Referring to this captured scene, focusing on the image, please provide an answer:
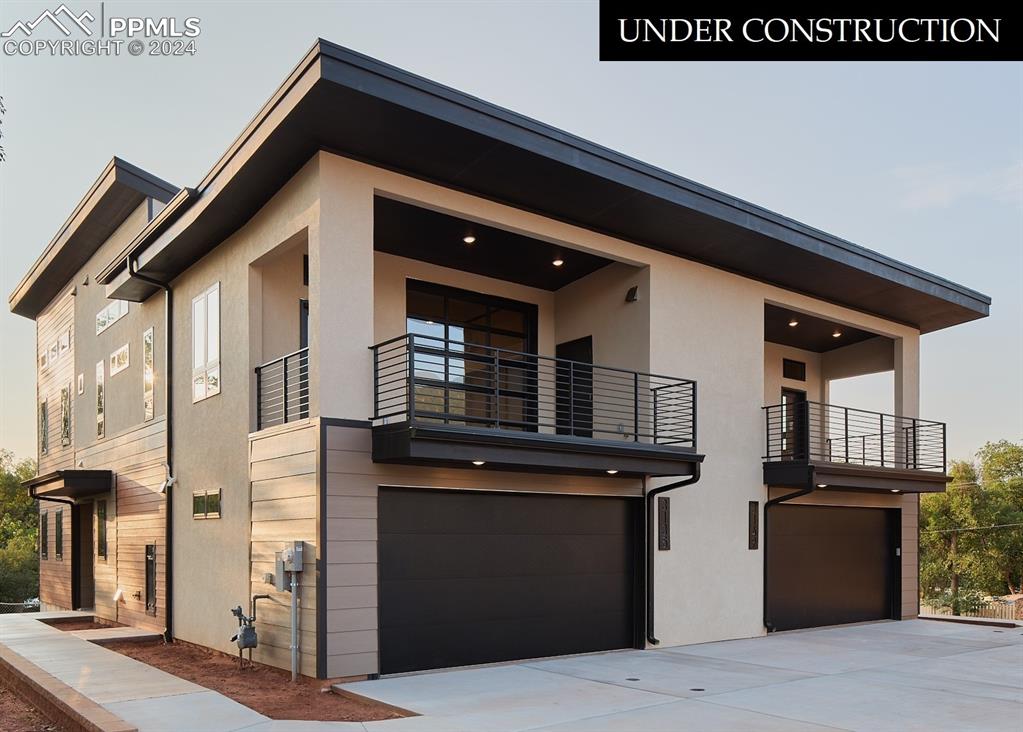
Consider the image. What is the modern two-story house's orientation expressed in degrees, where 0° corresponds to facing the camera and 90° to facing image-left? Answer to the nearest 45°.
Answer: approximately 315°
